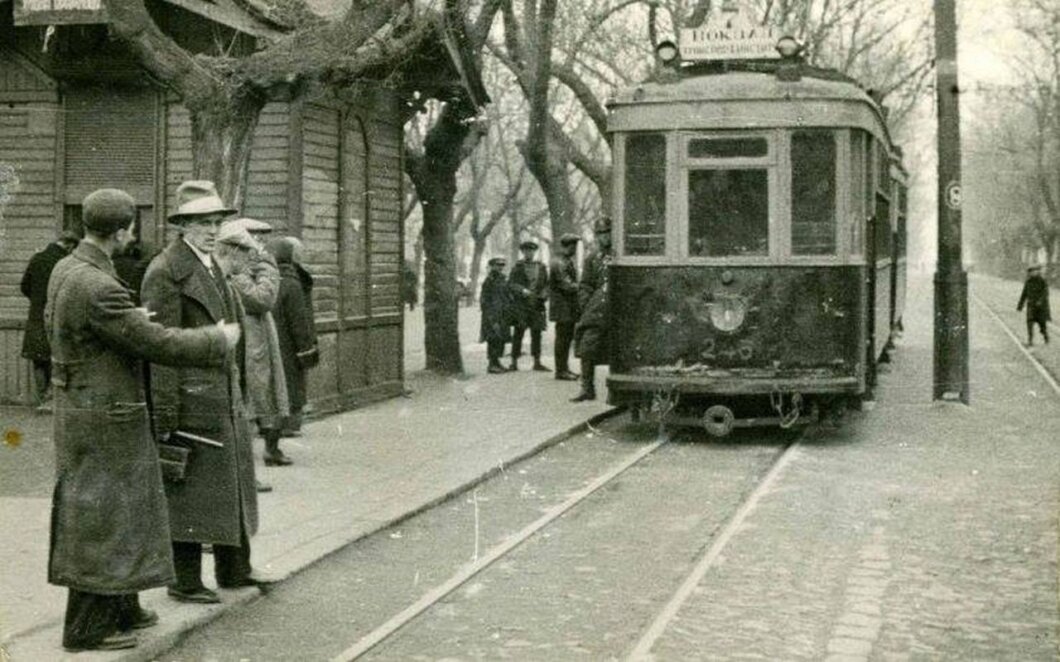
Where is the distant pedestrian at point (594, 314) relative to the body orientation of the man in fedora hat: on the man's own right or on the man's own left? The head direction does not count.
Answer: on the man's own left

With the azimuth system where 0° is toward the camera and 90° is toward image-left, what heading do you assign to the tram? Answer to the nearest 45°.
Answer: approximately 0°

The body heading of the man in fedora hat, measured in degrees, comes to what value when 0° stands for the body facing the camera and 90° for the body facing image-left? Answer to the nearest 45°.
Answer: approximately 315°

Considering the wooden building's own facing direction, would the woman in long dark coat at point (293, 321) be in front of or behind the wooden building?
in front

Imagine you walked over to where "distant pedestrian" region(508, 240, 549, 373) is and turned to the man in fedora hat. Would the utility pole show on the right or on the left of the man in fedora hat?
left

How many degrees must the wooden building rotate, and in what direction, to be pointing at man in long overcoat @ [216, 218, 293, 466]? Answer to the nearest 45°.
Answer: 0° — it already faces them

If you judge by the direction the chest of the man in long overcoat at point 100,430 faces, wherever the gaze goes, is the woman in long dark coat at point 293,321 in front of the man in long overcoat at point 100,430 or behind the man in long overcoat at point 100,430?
in front

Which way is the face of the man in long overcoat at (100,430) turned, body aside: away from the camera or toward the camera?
away from the camera

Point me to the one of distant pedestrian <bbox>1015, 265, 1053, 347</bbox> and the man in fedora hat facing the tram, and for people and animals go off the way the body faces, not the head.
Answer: the distant pedestrian

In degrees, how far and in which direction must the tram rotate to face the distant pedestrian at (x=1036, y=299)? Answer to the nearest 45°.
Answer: approximately 180°

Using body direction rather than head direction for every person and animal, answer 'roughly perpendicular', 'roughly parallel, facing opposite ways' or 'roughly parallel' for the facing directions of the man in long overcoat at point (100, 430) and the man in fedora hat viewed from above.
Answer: roughly perpendicular
